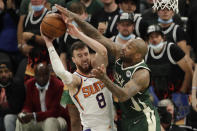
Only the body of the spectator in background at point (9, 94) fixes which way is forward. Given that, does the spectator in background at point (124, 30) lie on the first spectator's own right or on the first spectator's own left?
on the first spectator's own left

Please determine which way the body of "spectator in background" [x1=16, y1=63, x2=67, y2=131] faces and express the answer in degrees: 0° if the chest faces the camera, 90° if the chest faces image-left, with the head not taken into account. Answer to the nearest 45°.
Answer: approximately 0°

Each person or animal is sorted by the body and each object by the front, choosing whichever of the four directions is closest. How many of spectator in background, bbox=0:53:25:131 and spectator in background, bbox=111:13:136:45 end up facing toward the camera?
2

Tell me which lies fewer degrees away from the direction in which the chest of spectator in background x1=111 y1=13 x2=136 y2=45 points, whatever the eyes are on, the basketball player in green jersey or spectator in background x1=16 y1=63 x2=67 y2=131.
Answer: the basketball player in green jersey

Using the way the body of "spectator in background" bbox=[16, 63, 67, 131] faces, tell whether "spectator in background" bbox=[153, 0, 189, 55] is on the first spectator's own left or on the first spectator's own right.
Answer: on the first spectator's own left

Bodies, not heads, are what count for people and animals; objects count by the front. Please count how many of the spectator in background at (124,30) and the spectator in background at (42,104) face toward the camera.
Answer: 2
